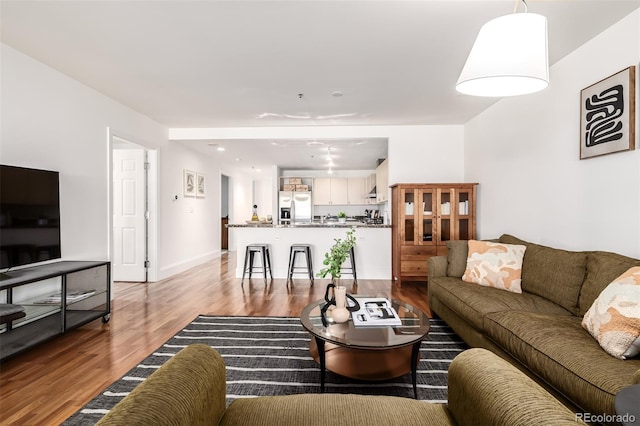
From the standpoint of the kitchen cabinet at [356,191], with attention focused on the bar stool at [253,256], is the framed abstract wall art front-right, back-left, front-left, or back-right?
front-left

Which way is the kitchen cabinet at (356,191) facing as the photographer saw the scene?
facing the viewer

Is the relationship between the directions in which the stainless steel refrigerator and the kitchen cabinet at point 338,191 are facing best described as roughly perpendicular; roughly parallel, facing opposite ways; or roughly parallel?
roughly parallel

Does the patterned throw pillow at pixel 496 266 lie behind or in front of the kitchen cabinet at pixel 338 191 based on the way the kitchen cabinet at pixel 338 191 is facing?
in front

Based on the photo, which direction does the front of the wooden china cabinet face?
toward the camera

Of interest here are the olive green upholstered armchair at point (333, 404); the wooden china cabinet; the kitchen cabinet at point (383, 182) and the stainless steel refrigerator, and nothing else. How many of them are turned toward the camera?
2

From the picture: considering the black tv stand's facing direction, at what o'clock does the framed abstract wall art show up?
The framed abstract wall art is roughly at 12 o'clock from the black tv stand.

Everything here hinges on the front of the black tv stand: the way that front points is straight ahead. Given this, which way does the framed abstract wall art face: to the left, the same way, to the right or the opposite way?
the opposite way

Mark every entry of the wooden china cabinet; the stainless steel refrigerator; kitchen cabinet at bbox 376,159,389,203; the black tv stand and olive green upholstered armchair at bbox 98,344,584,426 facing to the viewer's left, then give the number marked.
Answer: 1

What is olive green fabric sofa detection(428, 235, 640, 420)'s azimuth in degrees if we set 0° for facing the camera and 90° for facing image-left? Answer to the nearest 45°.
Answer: approximately 45°

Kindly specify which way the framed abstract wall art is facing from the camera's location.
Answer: facing the viewer and to the left of the viewer

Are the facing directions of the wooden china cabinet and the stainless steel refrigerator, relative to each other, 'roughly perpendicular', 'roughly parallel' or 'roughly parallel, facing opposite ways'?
roughly parallel

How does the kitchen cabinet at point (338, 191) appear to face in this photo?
toward the camera

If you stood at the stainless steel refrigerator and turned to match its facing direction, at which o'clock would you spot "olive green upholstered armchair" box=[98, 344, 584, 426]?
The olive green upholstered armchair is roughly at 12 o'clock from the stainless steel refrigerator.

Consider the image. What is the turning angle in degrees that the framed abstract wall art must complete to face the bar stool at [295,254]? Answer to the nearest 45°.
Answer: approximately 45° to its right

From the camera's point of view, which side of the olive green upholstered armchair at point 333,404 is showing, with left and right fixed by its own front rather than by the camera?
back

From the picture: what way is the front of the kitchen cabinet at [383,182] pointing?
to the viewer's left

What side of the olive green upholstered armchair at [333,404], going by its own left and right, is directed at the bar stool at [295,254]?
front

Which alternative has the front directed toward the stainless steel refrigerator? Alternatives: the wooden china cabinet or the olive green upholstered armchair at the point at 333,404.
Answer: the olive green upholstered armchair

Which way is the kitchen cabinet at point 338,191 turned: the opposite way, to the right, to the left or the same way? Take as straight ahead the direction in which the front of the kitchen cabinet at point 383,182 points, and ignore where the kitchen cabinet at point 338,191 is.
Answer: to the left

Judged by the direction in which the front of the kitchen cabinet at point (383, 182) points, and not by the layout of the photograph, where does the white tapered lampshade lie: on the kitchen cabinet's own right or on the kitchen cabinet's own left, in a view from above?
on the kitchen cabinet's own left

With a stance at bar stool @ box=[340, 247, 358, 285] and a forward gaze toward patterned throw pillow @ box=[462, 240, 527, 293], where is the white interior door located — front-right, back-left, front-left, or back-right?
back-right
